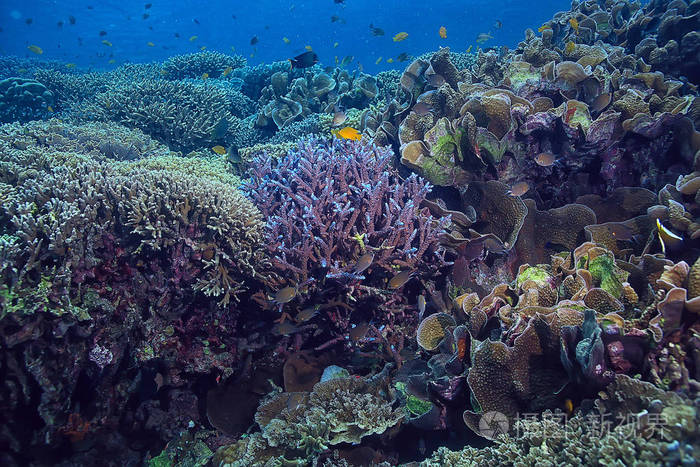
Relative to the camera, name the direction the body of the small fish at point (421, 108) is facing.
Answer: to the viewer's left

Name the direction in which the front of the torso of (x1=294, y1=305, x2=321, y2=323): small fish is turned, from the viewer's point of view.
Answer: to the viewer's left

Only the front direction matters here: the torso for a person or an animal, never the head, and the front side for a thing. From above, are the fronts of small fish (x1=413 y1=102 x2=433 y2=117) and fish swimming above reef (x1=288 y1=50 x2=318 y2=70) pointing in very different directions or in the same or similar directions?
very different directions

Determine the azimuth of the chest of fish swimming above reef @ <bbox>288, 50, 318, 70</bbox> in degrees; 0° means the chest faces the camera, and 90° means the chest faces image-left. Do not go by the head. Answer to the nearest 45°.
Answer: approximately 270°

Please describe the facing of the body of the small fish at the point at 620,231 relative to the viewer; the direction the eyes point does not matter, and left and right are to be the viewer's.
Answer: facing to the left of the viewer

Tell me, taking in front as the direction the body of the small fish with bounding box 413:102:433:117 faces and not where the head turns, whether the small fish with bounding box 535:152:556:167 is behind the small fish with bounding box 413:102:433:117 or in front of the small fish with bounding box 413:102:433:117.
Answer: behind

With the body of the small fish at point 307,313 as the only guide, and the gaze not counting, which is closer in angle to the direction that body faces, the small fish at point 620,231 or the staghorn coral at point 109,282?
the staghorn coral
